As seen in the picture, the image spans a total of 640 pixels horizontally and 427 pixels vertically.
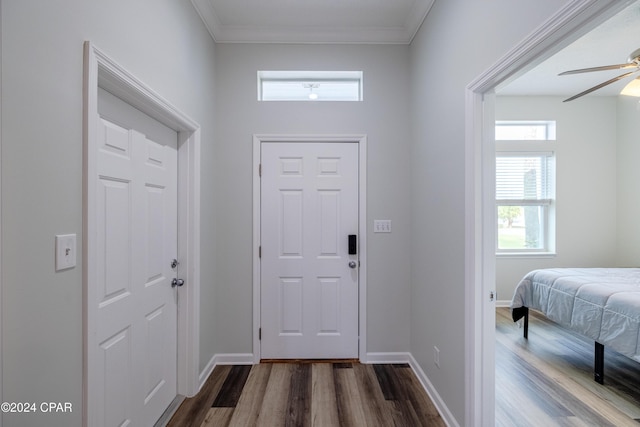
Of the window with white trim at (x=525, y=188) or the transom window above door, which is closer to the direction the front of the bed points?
the transom window above door

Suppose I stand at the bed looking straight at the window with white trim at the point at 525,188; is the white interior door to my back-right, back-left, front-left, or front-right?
back-left

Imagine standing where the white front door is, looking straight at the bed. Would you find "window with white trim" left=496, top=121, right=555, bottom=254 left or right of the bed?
left

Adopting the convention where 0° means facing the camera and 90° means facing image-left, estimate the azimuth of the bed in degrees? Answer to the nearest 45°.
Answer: approximately 45°

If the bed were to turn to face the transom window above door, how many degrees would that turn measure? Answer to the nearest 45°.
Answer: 0° — it already faces it

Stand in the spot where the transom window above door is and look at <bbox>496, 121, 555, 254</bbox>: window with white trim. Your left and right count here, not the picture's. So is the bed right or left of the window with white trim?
right

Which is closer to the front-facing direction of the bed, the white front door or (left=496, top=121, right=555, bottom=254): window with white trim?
the white front door

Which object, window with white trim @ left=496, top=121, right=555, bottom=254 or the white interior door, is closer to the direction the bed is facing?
the white interior door
